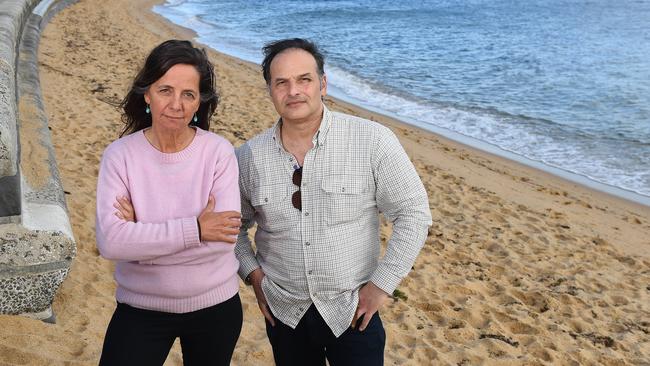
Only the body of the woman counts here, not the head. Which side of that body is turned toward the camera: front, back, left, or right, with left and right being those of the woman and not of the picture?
front

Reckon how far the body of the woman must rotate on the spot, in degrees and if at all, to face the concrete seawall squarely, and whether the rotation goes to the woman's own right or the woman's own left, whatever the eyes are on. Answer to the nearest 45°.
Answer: approximately 135° to the woman's own right

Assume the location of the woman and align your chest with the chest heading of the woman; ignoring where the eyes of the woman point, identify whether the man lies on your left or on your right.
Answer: on your left

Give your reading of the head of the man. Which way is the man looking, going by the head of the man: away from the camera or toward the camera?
toward the camera
